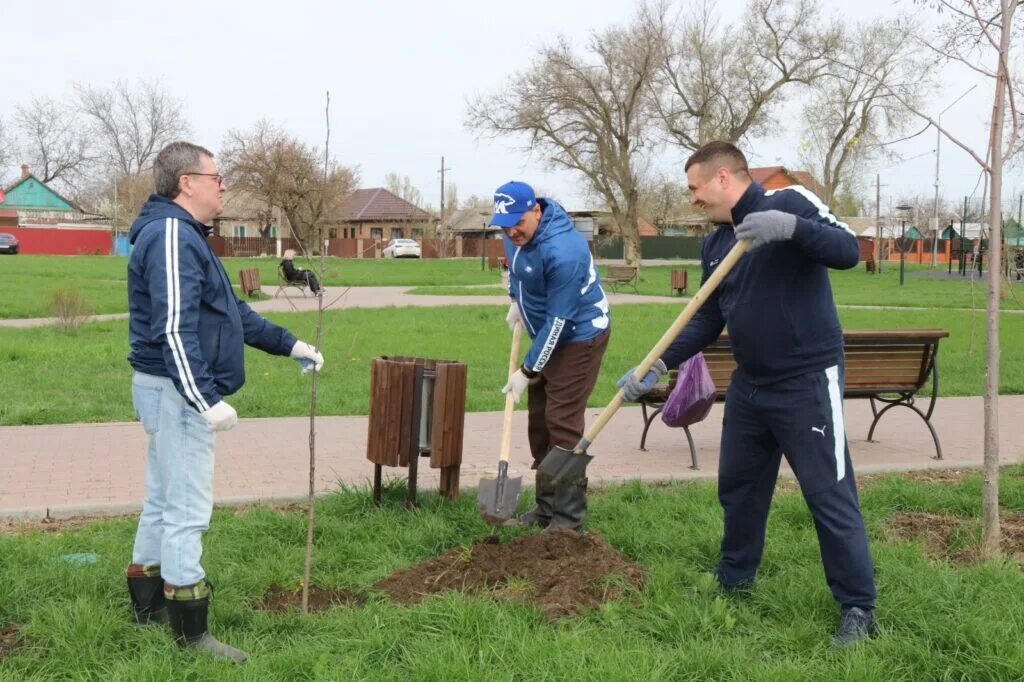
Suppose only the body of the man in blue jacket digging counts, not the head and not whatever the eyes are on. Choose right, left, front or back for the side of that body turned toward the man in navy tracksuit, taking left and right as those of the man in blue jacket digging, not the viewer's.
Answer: left

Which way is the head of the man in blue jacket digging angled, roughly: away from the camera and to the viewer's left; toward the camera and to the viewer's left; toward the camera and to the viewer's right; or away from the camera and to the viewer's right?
toward the camera and to the viewer's left

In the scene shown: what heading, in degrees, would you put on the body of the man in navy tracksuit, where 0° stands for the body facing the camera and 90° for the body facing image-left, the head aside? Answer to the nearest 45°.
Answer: approximately 45°

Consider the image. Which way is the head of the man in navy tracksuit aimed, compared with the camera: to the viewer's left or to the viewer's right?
to the viewer's left

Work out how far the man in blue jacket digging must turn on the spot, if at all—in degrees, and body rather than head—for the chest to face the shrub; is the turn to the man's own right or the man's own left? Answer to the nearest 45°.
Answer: approximately 90° to the man's own right

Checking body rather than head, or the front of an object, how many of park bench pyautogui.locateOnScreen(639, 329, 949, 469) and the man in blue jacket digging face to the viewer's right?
0
